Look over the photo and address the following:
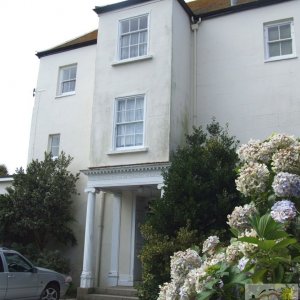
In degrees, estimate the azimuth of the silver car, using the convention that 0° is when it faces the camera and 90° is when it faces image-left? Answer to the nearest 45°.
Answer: approximately 270°

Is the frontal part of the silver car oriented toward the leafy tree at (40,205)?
no

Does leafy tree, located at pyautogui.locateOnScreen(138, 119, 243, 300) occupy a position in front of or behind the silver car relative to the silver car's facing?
in front

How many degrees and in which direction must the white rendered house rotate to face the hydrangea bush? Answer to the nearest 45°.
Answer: approximately 45° to its left

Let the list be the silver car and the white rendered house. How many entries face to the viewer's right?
1

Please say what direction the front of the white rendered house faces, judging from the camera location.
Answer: facing the viewer and to the left of the viewer

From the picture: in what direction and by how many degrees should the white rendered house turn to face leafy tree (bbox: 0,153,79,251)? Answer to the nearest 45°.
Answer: approximately 90° to its right

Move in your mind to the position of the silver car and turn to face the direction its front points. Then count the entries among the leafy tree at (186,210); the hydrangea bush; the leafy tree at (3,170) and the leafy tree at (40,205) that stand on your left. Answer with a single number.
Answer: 2

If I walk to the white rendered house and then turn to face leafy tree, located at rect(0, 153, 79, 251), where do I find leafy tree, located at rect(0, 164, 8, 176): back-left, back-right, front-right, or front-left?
front-right

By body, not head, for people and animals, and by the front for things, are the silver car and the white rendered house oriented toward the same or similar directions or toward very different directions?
very different directions
